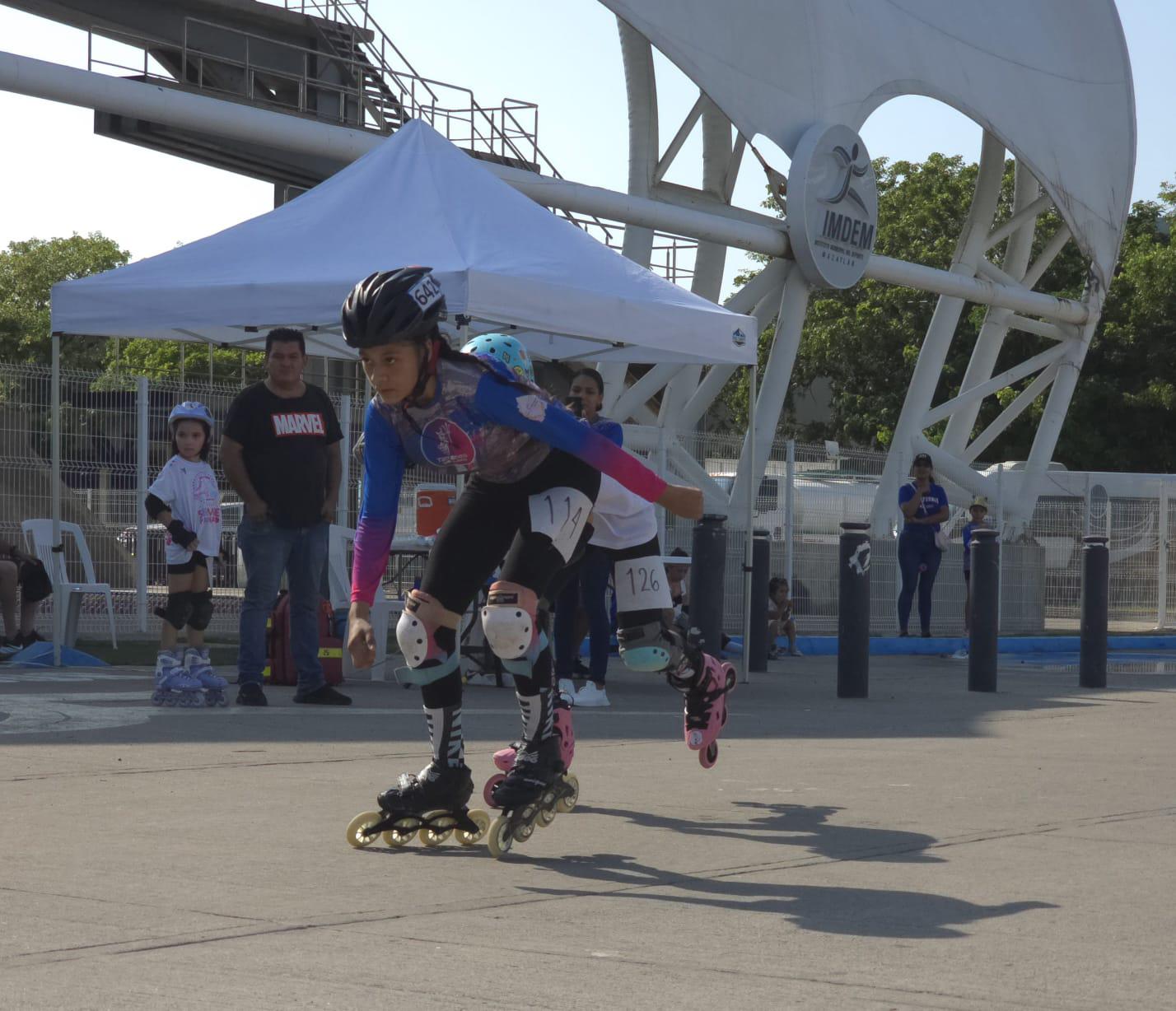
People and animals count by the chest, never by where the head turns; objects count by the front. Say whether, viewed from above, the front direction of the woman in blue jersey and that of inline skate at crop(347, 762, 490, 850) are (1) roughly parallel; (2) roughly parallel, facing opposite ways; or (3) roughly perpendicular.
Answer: roughly perpendicular

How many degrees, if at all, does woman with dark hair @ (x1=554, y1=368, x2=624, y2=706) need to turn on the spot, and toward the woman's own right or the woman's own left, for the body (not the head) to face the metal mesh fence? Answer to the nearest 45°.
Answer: approximately 135° to the woman's own right

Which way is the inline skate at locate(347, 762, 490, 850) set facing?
to the viewer's left

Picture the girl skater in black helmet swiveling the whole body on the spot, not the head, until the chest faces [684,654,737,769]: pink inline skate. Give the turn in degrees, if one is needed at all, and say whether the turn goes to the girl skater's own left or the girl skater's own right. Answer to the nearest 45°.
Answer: approximately 180°

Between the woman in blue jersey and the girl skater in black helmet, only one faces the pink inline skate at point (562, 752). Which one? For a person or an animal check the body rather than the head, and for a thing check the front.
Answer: the woman in blue jersey

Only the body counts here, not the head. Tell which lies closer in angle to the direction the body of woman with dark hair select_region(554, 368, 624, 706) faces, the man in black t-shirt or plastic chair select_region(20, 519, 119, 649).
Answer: the man in black t-shirt

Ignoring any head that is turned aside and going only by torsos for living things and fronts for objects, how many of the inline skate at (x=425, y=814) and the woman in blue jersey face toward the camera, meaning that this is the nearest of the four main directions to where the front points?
1

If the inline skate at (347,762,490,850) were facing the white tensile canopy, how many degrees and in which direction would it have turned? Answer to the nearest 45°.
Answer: approximately 90° to its right
